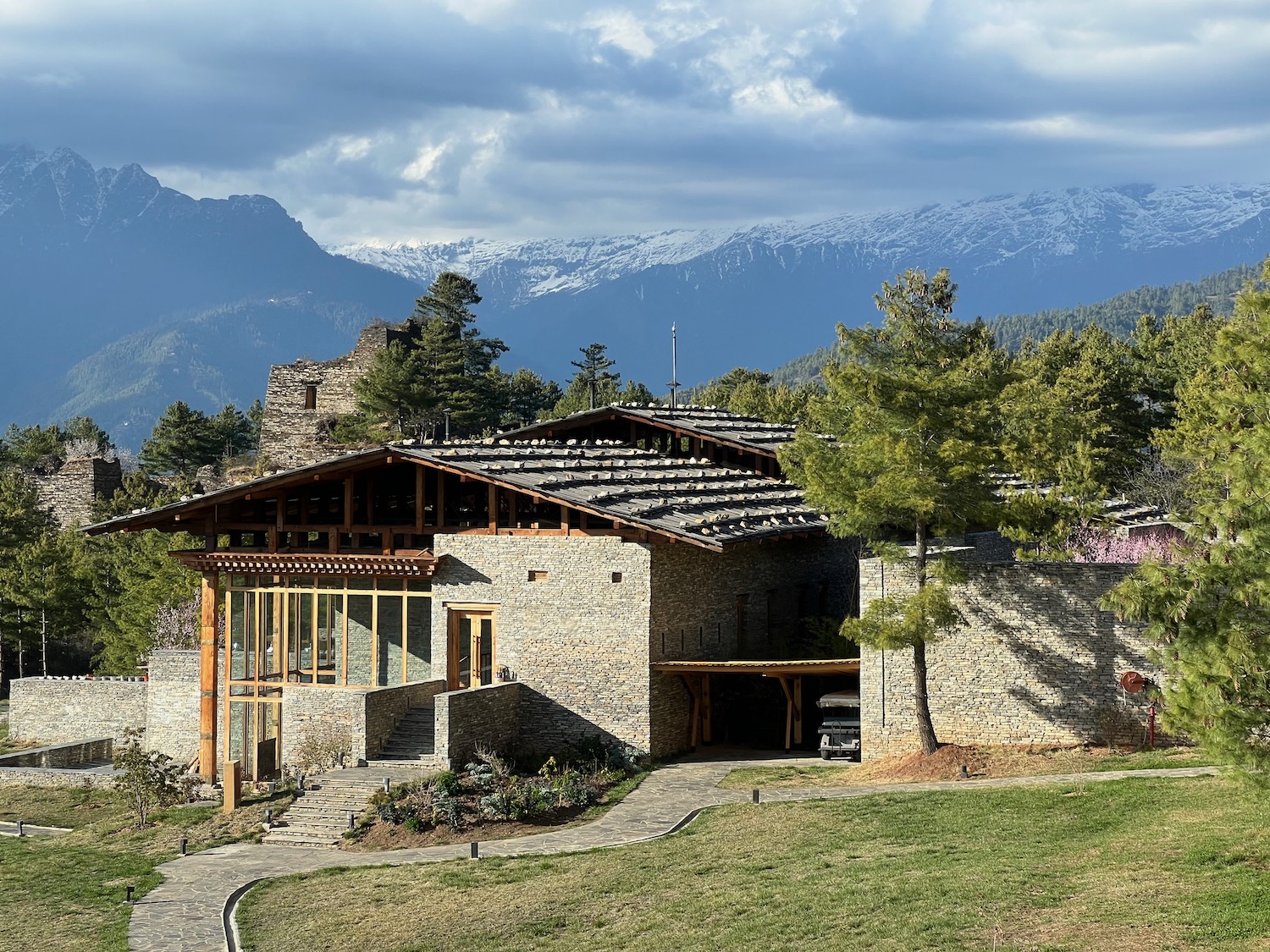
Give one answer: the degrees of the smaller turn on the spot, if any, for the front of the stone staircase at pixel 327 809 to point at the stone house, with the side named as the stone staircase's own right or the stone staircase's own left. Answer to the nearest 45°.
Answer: approximately 180°

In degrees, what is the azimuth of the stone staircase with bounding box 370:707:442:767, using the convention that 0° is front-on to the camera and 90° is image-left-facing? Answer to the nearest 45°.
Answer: approximately 0°

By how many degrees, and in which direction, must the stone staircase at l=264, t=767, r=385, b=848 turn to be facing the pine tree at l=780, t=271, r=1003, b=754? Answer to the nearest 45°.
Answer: approximately 135° to its left

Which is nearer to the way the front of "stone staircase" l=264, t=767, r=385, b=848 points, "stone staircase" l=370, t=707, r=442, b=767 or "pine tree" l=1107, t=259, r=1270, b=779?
the pine tree

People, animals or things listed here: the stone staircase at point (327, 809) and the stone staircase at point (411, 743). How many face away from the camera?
0

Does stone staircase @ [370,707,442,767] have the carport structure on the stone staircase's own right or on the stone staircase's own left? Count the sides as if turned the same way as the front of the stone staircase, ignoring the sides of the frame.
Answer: on the stone staircase's own left

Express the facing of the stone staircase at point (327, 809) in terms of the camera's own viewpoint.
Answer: facing the viewer and to the left of the viewer

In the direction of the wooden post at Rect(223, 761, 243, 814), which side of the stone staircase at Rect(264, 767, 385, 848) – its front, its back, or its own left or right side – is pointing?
right

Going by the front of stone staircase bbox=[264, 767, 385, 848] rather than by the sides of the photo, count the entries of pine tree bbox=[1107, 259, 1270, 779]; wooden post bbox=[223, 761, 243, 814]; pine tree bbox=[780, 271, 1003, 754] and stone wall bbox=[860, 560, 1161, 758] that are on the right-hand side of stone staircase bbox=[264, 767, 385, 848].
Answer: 1

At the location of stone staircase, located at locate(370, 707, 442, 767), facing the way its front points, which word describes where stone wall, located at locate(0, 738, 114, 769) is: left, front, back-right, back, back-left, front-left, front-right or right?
back-right

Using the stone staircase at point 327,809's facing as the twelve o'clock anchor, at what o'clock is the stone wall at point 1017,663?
The stone wall is roughly at 8 o'clock from the stone staircase.

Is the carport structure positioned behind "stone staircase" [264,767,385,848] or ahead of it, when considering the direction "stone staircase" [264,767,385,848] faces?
behind
